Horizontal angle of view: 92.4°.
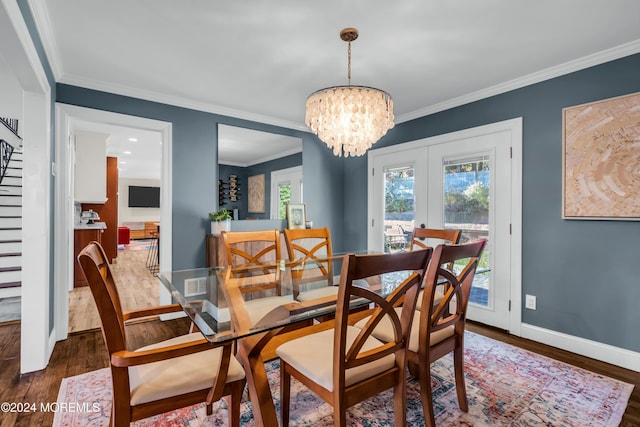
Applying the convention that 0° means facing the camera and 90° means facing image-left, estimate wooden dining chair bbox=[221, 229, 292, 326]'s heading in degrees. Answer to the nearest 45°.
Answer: approximately 315°

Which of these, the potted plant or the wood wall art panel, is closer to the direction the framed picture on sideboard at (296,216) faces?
the wood wall art panel

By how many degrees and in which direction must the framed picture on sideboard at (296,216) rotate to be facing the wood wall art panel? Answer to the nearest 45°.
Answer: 0° — it already faces it

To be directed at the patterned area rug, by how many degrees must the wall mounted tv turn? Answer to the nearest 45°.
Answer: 0° — it already faces it

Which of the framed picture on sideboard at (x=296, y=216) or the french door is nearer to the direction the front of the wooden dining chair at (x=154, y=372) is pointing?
the french door

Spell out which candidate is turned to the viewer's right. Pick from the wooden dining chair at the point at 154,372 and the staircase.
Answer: the wooden dining chair

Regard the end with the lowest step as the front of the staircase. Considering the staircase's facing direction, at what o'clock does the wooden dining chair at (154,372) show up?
The wooden dining chair is roughly at 12 o'clock from the staircase.
